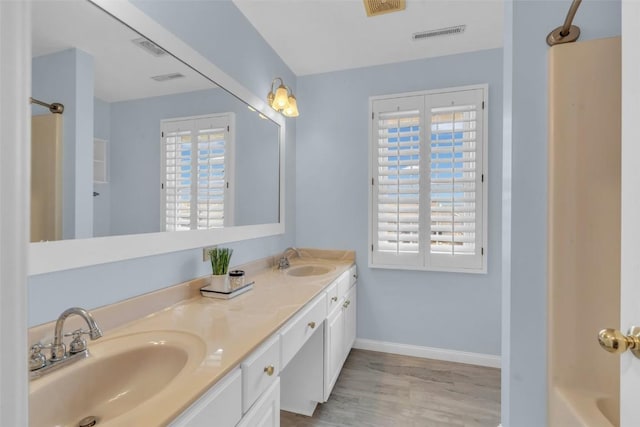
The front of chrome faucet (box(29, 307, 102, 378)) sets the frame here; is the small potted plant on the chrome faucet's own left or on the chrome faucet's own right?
on the chrome faucet's own left

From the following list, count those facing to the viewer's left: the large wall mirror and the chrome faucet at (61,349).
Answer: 0

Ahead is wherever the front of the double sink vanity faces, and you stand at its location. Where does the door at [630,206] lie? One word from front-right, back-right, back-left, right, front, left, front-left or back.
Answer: front

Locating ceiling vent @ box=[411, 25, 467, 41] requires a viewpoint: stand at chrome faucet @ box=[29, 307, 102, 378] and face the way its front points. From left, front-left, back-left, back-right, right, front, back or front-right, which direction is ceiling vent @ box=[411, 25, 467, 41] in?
front-left

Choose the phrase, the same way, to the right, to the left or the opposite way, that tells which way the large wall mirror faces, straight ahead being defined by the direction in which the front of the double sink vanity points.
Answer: the same way

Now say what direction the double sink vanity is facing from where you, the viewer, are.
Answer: facing the viewer and to the right of the viewer

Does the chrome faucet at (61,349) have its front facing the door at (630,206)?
yes

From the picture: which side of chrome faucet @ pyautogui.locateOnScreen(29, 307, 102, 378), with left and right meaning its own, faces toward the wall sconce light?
left

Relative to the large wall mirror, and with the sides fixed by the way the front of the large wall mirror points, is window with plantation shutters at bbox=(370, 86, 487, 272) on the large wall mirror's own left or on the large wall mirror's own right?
on the large wall mirror's own left

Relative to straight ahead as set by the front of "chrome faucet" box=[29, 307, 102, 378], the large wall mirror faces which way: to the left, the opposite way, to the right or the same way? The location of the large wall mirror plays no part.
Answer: the same way
